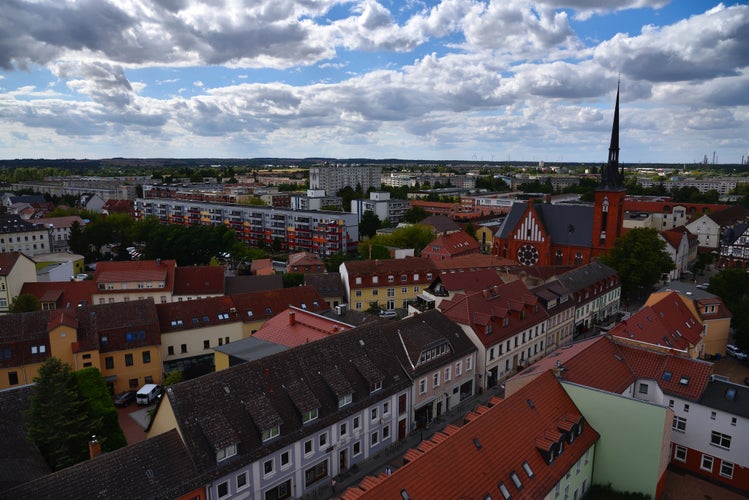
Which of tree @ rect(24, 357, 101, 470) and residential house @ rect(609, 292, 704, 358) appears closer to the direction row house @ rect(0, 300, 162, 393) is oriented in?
the tree

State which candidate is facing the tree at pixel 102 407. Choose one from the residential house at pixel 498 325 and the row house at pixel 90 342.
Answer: the row house

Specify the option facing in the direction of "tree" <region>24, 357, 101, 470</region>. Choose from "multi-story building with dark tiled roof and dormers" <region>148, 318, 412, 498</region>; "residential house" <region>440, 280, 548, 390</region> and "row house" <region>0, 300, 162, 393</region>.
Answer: the row house

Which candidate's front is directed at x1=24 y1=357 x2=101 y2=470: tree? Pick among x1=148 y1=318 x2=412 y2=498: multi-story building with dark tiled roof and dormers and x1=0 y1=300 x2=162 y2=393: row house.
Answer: the row house

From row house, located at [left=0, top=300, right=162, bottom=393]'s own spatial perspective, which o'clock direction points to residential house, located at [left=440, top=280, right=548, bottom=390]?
The residential house is roughly at 10 o'clock from the row house.

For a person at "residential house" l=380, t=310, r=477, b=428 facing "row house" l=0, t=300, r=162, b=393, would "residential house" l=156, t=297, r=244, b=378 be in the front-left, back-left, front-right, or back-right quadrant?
front-right

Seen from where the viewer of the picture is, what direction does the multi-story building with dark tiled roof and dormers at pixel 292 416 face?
facing the viewer and to the right of the viewer

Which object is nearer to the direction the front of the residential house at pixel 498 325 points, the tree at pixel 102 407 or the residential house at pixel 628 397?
the residential house

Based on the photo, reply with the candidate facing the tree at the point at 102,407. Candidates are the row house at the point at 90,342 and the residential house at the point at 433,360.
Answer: the row house

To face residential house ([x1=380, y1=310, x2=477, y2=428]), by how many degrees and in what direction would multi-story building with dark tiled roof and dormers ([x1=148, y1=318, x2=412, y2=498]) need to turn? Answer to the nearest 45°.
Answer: approximately 90° to its left

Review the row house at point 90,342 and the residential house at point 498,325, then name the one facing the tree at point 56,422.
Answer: the row house

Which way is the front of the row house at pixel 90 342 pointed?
toward the camera
